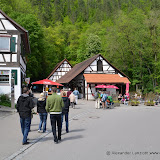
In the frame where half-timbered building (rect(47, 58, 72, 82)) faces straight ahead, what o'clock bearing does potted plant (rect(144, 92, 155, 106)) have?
The potted plant is roughly at 11 o'clock from the half-timbered building.

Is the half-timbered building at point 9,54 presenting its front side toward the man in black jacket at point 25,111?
yes

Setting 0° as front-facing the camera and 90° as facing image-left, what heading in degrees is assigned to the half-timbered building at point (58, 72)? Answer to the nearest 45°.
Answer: approximately 0°

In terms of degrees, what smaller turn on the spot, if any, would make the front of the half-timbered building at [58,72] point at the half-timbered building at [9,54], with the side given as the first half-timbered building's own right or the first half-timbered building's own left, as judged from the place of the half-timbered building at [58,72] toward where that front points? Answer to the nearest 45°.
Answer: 0° — it already faces it

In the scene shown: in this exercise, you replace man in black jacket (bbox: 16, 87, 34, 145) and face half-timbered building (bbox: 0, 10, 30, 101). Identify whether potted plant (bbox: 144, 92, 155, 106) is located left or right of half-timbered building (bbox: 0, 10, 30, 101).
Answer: right
